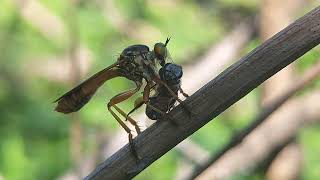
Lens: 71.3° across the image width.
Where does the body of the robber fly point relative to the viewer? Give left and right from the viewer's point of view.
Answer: facing to the right of the viewer
